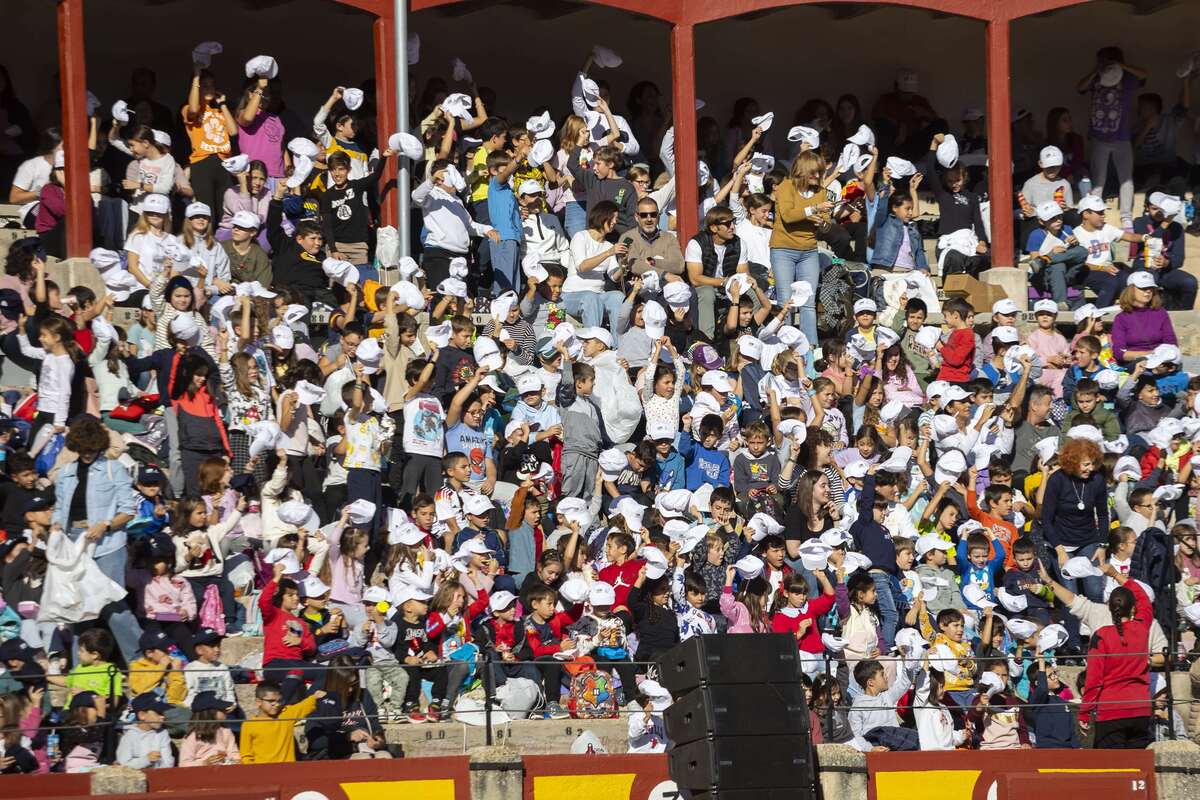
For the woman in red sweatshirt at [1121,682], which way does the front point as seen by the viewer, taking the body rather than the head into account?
away from the camera

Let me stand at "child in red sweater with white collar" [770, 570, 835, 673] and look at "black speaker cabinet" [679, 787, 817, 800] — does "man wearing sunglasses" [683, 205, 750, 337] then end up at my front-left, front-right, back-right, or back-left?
back-right

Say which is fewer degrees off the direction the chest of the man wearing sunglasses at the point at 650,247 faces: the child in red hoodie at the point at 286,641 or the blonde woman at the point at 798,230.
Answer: the child in red hoodie

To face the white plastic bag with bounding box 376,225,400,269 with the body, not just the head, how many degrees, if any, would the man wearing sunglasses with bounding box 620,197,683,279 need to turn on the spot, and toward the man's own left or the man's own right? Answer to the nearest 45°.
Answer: approximately 90° to the man's own right

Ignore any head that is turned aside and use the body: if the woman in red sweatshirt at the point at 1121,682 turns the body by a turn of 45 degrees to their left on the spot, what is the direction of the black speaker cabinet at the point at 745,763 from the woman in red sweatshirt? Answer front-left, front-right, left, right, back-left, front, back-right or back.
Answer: left

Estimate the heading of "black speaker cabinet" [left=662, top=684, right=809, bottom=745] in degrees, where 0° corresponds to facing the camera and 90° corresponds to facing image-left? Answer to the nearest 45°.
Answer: approximately 315°

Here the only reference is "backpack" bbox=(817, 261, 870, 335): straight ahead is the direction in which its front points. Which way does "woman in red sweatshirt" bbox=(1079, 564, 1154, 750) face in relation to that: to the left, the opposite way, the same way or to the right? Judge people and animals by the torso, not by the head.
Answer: the opposite way

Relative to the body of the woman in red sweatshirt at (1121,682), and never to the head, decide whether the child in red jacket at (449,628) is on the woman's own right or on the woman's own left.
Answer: on the woman's own left

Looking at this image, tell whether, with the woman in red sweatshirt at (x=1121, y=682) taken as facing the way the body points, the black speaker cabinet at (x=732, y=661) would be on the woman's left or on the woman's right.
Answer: on the woman's left

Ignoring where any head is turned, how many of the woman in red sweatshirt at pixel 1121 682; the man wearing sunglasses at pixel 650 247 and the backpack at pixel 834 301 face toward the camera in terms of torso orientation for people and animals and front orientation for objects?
2

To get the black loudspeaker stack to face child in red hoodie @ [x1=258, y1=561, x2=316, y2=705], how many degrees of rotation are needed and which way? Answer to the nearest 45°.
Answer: approximately 135° to its right

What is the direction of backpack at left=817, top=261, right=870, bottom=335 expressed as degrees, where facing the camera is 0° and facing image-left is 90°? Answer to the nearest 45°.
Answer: approximately 0°
